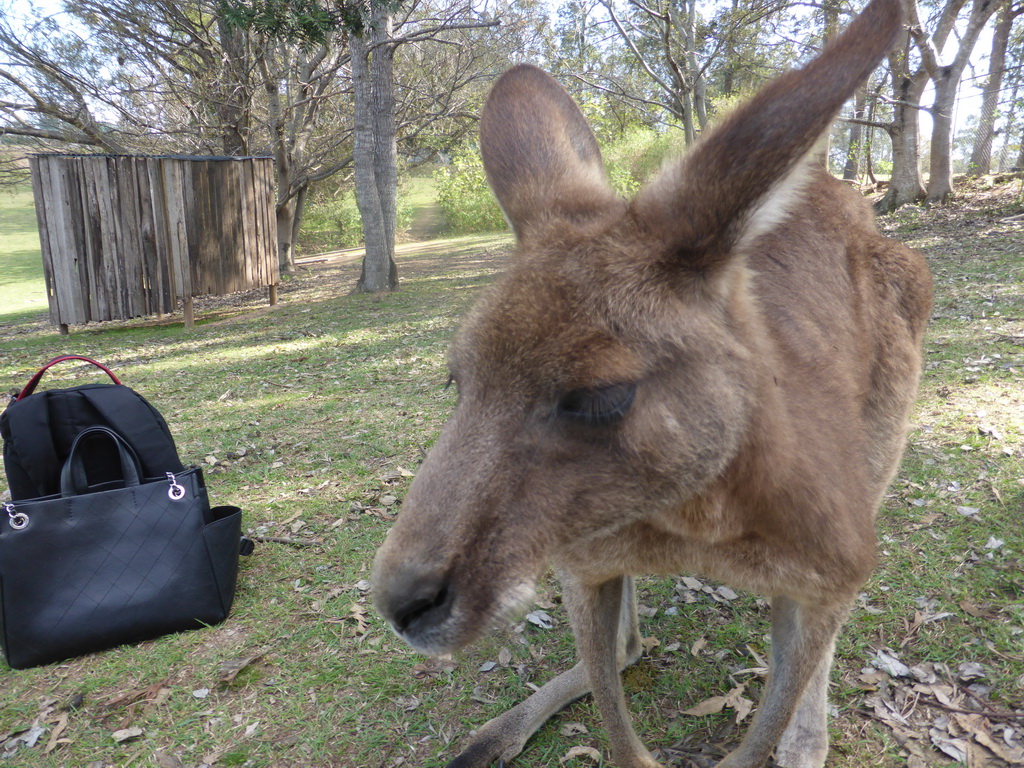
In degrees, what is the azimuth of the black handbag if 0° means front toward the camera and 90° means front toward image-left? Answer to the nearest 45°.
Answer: approximately 0°

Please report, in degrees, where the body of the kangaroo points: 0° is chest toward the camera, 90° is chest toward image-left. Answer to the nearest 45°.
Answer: approximately 45°

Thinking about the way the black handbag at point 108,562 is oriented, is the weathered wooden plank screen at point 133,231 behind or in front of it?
behind

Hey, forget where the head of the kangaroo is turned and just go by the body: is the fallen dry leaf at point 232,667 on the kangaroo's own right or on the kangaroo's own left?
on the kangaroo's own right
